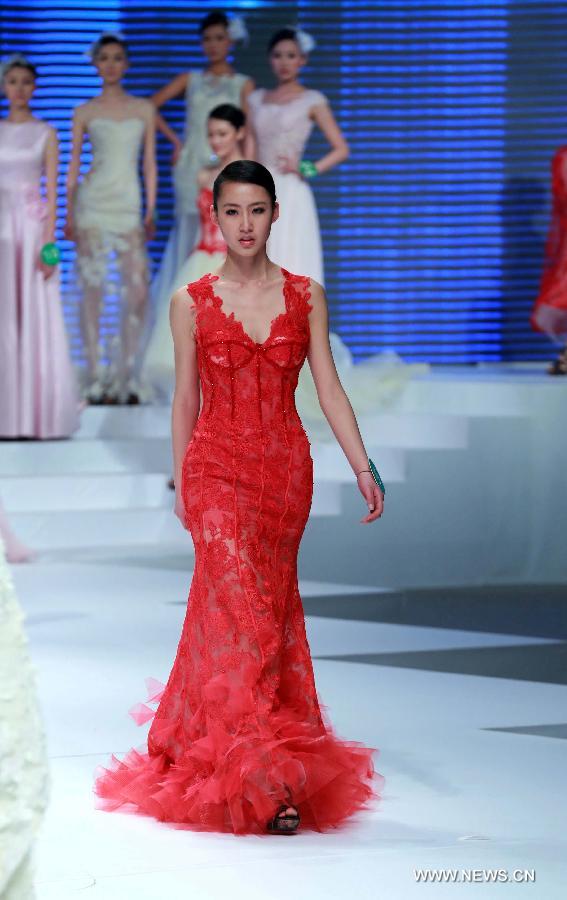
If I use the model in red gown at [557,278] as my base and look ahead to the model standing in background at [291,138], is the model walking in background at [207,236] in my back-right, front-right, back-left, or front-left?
front-left

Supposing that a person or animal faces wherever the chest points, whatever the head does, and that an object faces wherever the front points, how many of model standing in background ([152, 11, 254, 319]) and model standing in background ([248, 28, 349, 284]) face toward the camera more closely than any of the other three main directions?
2

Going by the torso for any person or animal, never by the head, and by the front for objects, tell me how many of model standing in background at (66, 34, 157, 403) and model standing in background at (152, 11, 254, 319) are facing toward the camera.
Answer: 2

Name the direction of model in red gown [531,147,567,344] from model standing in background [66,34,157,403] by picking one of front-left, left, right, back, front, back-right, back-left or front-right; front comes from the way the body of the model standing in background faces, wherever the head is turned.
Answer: left

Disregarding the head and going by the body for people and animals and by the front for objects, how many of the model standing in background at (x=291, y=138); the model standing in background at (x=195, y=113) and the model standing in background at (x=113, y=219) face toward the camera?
3

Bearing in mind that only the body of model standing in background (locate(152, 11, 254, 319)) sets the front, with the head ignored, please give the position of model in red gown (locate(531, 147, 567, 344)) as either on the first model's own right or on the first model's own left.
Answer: on the first model's own left

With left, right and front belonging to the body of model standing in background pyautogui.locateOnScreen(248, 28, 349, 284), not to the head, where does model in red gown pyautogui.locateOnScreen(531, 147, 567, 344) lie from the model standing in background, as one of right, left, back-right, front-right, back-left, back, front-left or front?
left

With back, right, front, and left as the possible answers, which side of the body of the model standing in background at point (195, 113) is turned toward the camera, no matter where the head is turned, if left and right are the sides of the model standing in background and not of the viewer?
front

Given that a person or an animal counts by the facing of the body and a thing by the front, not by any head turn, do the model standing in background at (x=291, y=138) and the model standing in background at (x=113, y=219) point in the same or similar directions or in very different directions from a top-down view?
same or similar directions

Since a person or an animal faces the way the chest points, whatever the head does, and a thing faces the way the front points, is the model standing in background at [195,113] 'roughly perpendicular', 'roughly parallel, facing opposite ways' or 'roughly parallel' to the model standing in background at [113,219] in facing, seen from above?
roughly parallel

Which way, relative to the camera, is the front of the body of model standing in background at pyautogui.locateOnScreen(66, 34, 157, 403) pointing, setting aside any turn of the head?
toward the camera

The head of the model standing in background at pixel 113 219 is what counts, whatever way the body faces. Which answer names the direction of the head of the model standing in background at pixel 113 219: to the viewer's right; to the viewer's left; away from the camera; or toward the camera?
toward the camera

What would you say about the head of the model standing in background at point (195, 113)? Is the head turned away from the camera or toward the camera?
toward the camera
